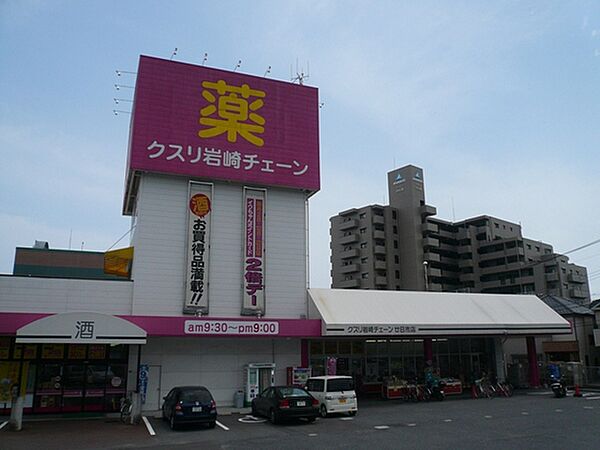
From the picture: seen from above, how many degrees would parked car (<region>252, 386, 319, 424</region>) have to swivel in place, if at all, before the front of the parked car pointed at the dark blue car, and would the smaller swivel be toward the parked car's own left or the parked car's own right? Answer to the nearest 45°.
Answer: approximately 45° to the parked car's own left

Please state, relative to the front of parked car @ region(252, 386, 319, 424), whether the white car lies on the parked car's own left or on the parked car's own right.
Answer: on the parked car's own right

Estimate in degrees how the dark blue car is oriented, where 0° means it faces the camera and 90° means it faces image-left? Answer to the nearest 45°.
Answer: approximately 135°

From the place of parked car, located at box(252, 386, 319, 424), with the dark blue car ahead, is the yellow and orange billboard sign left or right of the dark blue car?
right
